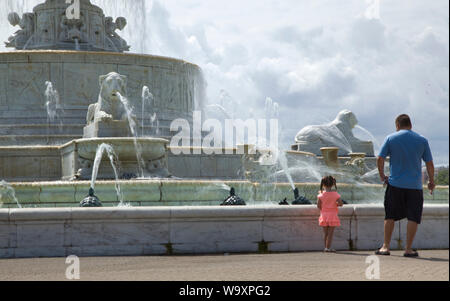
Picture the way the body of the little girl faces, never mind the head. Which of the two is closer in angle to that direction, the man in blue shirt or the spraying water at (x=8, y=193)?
the spraying water

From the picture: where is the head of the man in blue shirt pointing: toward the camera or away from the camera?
away from the camera

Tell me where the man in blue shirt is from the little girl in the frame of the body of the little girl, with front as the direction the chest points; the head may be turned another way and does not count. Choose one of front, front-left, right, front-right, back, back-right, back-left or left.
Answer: back-right

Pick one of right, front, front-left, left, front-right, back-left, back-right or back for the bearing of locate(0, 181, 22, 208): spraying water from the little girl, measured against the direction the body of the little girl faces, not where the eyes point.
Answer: front-left

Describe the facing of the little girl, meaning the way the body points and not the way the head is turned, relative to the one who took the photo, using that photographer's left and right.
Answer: facing away from the viewer

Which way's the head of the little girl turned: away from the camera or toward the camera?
away from the camera
